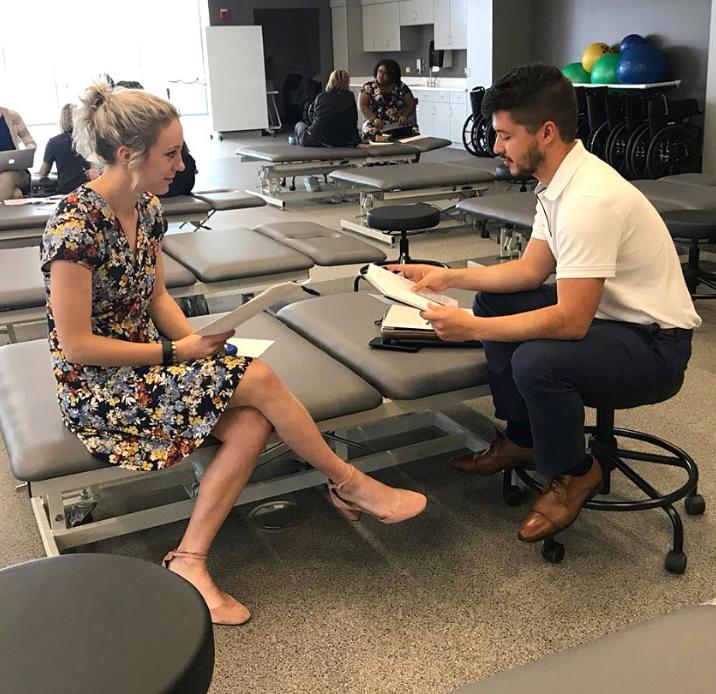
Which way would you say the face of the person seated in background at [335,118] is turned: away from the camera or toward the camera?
away from the camera

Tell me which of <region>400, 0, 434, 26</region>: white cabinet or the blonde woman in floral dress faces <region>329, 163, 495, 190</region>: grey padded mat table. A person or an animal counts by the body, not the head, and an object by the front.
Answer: the white cabinet

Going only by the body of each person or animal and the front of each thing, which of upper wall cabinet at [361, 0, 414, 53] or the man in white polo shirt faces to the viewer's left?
the man in white polo shirt

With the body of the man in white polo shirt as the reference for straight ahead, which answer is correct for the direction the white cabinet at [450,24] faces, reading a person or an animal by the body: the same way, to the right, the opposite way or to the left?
to the left

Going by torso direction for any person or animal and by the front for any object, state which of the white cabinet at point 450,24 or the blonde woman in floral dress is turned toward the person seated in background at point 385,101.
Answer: the white cabinet

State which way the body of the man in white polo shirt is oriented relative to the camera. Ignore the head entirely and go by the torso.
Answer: to the viewer's left

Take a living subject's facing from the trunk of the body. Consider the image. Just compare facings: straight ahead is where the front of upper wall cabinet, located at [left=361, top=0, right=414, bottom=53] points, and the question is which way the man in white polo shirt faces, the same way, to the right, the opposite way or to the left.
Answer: to the right

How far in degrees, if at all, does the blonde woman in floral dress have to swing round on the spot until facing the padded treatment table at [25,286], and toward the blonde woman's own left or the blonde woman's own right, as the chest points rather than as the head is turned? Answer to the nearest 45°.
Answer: approximately 135° to the blonde woman's own left

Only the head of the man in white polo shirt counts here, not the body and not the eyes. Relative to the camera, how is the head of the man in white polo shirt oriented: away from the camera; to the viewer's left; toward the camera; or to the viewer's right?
to the viewer's left
